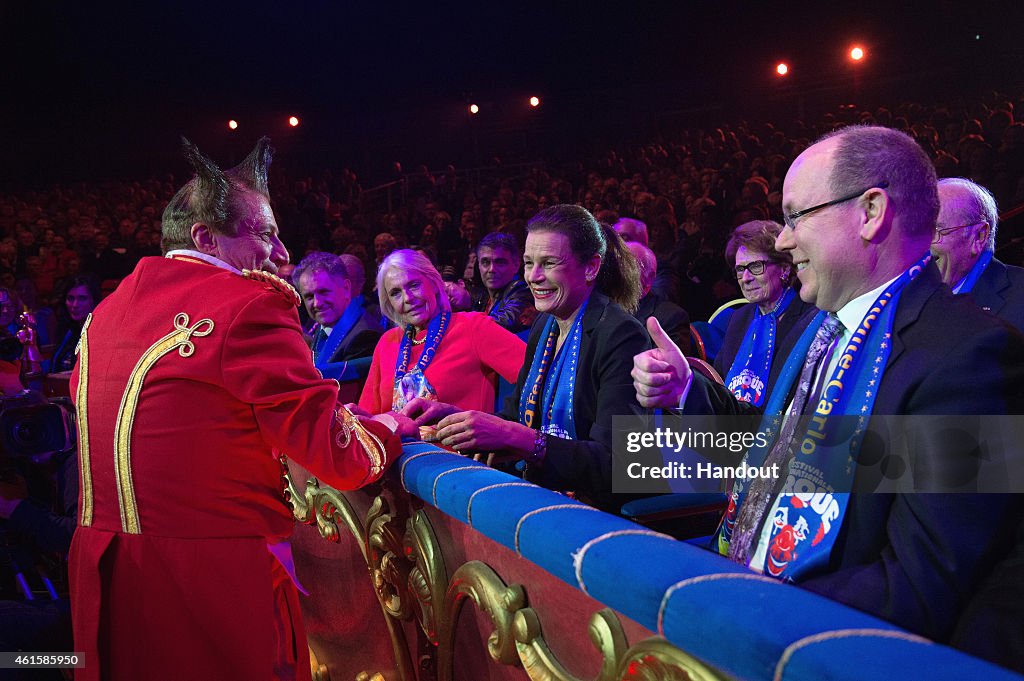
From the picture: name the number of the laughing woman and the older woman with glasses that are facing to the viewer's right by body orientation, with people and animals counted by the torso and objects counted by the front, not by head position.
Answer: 0

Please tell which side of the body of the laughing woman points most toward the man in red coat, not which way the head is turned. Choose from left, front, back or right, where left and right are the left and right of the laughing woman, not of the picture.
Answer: front

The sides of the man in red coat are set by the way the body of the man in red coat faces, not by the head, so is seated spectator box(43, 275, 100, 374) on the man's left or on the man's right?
on the man's left

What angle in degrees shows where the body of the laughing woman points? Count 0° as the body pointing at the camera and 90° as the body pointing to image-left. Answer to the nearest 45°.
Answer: approximately 45°

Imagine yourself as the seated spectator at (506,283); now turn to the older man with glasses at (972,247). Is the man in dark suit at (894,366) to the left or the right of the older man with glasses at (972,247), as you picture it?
right

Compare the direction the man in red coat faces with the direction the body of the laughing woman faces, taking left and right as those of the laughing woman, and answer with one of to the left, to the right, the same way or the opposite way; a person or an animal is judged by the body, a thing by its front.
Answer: the opposite way

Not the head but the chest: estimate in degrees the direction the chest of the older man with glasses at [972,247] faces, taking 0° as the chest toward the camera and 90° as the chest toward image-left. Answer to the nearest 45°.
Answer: approximately 45°

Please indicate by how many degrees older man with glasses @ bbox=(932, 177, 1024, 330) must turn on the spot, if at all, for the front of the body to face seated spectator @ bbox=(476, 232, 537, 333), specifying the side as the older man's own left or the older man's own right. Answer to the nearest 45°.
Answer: approximately 45° to the older man's own right

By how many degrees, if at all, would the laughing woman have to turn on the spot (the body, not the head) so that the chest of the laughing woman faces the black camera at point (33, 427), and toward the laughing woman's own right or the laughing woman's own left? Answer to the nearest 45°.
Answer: approximately 45° to the laughing woman's own right

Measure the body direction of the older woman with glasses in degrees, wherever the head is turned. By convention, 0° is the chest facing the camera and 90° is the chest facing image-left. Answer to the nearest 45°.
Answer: approximately 45°

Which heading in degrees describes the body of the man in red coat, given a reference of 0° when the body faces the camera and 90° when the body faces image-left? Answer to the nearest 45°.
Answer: approximately 225°

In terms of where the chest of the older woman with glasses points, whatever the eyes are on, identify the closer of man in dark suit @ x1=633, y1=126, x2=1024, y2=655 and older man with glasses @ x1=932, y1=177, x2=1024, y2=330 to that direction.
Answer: the man in dark suit

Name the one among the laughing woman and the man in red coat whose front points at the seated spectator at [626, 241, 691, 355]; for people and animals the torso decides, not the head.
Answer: the man in red coat
